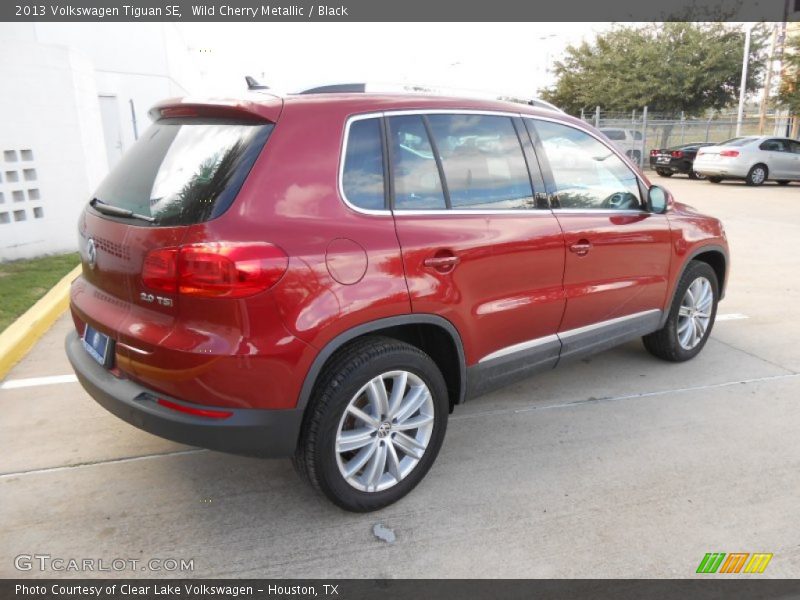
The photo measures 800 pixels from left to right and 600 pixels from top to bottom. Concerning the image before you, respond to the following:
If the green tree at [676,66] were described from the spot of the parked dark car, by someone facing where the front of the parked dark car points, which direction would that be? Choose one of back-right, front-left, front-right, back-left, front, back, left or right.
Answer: front-left

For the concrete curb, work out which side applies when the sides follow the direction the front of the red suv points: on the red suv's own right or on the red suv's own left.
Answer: on the red suv's own left

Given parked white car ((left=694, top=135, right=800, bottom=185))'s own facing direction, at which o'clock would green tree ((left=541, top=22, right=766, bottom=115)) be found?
The green tree is roughly at 10 o'clock from the parked white car.

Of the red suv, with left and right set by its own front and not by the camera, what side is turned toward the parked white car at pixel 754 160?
front

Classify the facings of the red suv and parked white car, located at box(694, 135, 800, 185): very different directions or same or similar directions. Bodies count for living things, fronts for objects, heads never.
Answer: same or similar directions

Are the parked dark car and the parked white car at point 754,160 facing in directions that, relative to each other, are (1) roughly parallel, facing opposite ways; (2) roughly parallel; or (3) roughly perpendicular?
roughly parallel

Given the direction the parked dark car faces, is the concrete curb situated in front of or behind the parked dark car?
behind

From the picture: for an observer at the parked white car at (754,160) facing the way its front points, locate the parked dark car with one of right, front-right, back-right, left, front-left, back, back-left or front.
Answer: left

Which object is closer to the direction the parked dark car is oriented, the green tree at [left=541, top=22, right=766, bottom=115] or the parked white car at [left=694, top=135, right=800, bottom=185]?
the green tree

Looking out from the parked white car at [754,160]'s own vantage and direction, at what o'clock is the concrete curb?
The concrete curb is roughly at 5 o'clock from the parked white car.

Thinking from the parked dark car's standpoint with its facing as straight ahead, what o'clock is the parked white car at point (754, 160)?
The parked white car is roughly at 3 o'clock from the parked dark car.

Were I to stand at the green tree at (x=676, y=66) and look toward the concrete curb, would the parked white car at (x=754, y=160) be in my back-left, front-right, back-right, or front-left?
front-left

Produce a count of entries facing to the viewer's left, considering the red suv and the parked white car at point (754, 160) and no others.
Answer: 0

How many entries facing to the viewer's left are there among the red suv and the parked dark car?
0

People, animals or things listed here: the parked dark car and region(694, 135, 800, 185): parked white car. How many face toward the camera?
0

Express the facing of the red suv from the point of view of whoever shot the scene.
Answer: facing away from the viewer and to the right of the viewer

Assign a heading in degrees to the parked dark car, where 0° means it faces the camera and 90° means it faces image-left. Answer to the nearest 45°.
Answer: approximately 225°

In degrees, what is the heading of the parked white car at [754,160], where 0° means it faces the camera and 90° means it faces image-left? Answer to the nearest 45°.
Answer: approximately 225°
